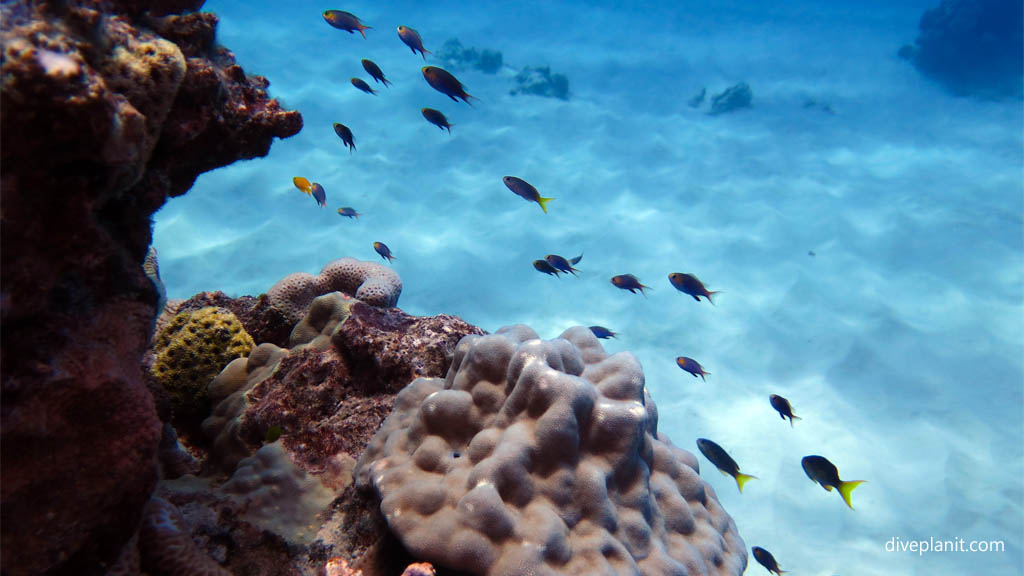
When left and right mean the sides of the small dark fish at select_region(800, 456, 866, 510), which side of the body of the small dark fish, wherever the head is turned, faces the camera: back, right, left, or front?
left

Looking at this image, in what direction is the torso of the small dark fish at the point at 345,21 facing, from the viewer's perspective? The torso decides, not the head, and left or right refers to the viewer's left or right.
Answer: facing to the left of the viewer

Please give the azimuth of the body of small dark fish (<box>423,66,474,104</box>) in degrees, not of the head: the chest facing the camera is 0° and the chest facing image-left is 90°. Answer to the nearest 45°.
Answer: approximately 90°

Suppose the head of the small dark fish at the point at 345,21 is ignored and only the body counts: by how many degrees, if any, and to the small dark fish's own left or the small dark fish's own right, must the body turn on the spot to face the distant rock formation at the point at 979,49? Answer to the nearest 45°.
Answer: approximately 135° to the small dark fish's own right

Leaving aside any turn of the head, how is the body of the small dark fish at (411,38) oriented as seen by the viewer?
to the viewer's left

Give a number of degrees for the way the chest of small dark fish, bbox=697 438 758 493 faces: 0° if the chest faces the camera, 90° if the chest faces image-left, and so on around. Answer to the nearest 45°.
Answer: approximately 90°

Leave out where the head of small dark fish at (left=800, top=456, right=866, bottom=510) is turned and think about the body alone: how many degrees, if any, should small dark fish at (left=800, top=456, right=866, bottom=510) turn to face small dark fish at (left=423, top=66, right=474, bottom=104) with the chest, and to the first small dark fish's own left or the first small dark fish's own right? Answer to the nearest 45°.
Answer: approximately 45° to the first small dark fish's own left

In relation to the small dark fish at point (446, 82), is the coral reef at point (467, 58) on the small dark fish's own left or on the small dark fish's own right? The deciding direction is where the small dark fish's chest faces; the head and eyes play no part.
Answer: on the small dark fish's own right

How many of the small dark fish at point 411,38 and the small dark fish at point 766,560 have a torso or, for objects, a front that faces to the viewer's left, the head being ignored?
2

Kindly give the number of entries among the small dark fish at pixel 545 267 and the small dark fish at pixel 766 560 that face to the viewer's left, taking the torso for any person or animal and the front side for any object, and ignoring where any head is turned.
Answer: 2

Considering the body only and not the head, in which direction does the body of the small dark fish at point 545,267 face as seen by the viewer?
to the viewer's left
